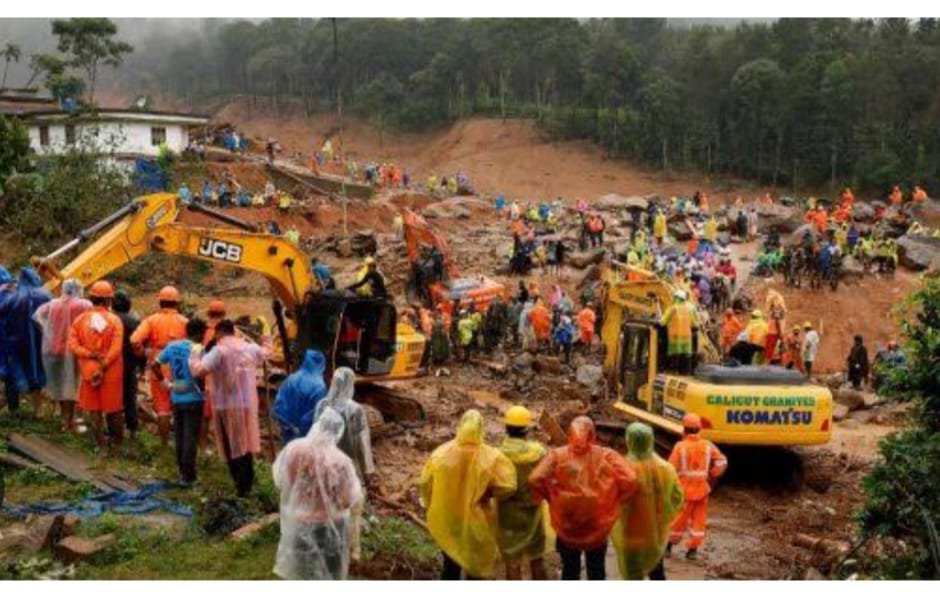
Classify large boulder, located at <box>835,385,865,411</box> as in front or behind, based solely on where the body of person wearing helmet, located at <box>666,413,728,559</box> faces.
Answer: in front

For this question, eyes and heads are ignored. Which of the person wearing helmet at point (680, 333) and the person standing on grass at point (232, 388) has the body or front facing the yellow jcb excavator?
the person standing on grass

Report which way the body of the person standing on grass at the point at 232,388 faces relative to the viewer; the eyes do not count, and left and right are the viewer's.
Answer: facing away from the viewer

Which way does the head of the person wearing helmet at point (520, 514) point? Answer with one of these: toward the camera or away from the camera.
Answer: away from the camera

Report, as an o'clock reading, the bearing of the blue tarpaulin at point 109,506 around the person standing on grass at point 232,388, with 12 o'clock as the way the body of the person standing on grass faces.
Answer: The blue tarpaulin is roughly at 9 o'clock from the person standing on grass.

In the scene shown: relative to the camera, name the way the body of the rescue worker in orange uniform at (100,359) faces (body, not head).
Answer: away from the camera

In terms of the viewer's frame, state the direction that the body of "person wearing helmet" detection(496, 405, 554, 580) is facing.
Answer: away from the camera

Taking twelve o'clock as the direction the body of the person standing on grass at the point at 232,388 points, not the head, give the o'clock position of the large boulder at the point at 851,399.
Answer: The large boulder is roughly at 2 o'clock from the person standing on grass.

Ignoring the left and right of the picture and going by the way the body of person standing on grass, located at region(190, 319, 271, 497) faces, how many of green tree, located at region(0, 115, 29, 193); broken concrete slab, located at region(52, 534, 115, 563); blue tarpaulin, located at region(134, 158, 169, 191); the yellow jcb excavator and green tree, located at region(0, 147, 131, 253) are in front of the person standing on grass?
4

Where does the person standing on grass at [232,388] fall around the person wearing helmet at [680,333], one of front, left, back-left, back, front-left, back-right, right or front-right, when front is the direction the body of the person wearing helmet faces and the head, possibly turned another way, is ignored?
back-left

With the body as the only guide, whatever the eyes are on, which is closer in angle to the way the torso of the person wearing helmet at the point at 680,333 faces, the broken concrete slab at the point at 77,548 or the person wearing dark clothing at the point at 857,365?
the person wearing dark clothing

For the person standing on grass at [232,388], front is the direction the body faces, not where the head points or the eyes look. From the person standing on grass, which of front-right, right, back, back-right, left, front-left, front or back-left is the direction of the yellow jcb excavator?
front
